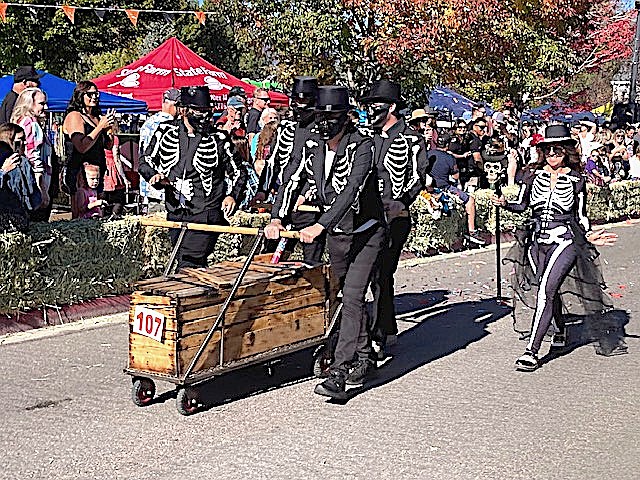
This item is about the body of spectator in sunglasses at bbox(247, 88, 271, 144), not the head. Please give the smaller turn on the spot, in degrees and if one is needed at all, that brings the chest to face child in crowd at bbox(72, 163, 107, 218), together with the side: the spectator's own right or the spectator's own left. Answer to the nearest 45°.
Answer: approximately 90° to the spectator's own right

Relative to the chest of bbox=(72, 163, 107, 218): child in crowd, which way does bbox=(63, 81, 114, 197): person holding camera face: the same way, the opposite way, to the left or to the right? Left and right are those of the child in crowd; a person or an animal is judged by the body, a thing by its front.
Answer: the same way

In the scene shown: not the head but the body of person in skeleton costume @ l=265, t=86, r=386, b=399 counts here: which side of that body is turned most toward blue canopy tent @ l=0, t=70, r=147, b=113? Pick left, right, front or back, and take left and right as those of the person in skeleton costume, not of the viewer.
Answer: right

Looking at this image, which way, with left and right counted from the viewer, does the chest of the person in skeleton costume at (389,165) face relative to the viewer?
facing the viewer and to the left of the viewer

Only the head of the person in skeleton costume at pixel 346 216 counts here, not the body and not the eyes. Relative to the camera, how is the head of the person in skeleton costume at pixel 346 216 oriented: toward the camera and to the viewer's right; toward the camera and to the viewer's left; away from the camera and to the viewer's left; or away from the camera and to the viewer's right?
toward the camera and to the viewer's left

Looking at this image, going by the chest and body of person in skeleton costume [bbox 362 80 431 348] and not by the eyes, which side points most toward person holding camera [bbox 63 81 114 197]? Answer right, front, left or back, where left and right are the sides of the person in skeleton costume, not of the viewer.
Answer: right

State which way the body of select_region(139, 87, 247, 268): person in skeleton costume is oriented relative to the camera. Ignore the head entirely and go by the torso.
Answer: toward the camera

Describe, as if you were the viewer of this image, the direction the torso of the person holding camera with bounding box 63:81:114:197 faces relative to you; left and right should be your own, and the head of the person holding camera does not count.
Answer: facing the viewer and to the right of the viewer

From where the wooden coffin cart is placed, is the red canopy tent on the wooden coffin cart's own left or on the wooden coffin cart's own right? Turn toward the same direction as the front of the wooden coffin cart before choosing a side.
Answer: on the wooden coffin cart's own right

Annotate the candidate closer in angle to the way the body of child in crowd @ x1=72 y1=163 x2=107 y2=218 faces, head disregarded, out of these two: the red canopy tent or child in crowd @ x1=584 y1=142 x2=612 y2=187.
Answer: the child in crowd
